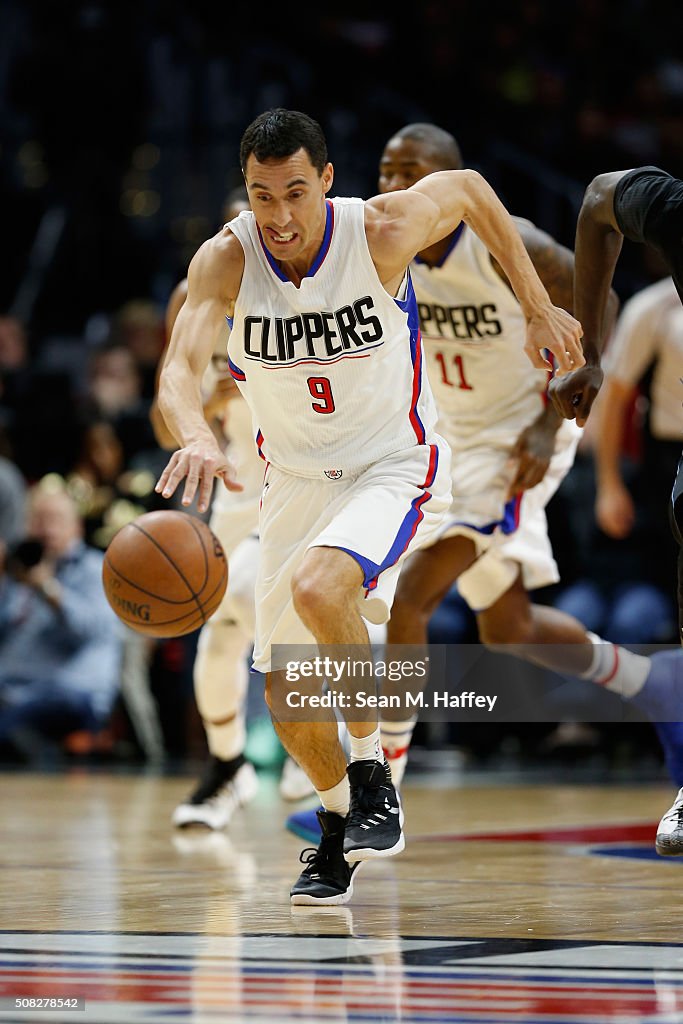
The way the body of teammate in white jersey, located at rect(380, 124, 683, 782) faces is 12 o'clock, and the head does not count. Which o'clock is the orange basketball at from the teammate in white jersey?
The orange basketball is roughly at 12 o'clock from the teammate in white jersey.

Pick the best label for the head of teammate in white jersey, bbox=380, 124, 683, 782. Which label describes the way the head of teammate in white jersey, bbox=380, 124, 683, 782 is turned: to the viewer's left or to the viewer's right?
to the viewer's left

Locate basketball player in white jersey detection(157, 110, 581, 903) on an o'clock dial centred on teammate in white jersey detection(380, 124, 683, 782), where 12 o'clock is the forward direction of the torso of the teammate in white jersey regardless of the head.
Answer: The basketball player in white jersey is roughly at 11 o'clock from the teammate in white jersey.

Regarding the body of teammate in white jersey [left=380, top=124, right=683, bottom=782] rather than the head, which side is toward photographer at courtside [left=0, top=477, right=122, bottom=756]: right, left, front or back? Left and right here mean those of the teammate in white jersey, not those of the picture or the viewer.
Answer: right

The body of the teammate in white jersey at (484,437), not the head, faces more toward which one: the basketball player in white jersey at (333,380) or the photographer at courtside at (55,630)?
the basketball player in white jersey

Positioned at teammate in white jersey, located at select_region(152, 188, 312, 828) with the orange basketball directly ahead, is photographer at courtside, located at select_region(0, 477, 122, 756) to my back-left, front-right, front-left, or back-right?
back-right

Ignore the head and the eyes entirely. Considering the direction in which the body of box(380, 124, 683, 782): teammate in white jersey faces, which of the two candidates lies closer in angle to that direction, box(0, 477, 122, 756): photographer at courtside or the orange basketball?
the orange basketball

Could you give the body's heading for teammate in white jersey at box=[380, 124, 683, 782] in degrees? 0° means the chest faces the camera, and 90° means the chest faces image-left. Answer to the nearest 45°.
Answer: approximately 45°
